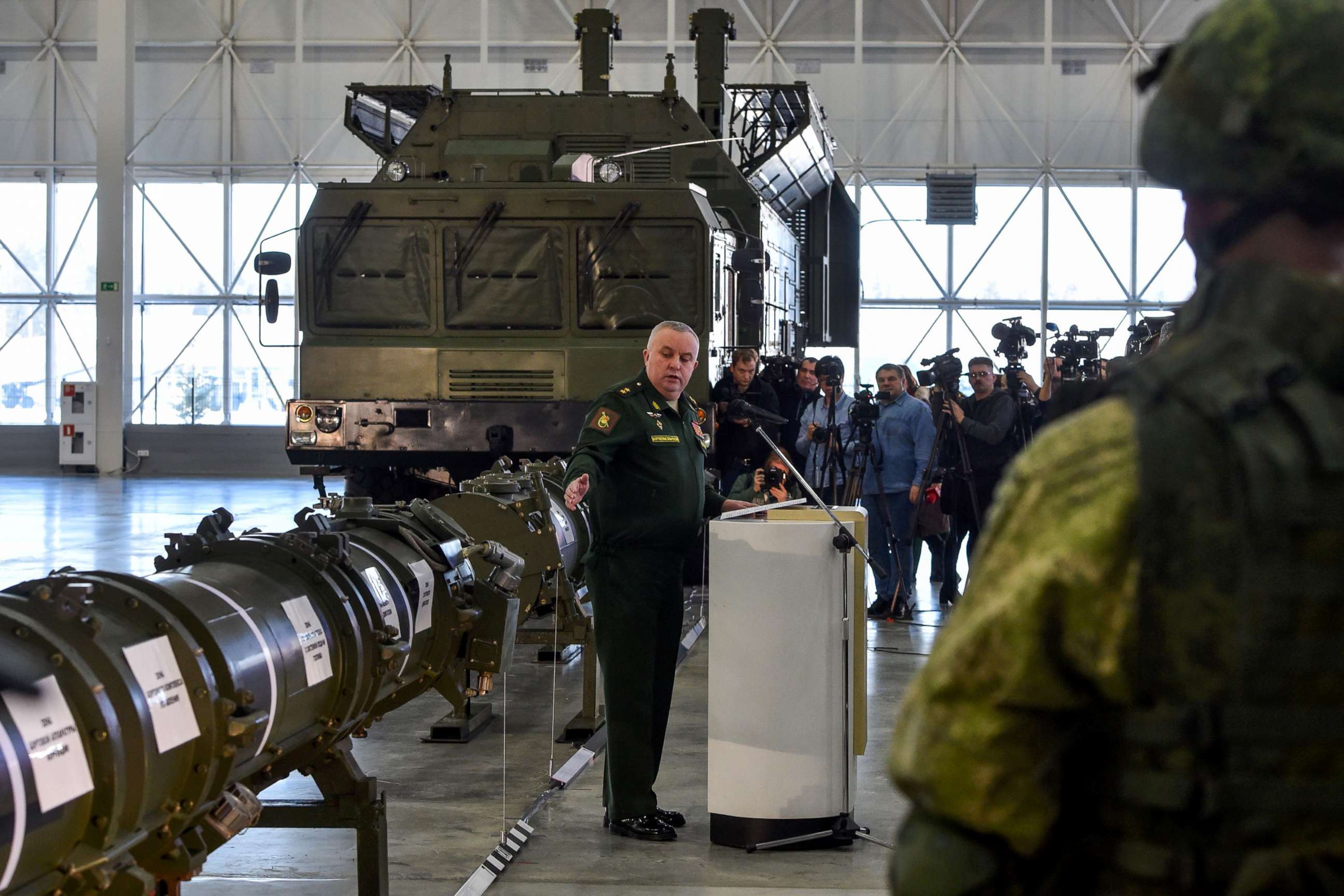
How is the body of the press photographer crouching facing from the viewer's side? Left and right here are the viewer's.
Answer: facing the viewer

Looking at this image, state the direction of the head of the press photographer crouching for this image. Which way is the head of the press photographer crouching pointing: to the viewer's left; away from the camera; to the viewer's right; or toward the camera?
toward the camera

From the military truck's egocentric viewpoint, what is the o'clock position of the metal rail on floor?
The metal rail on floor is roughly at 12 o'clock from the military truck.

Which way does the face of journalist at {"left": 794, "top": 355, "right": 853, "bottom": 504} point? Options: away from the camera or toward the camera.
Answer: toward the camera

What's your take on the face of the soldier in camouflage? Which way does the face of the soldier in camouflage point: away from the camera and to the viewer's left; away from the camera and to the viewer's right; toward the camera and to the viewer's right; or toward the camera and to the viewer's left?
away from the camera and to the viewer's left

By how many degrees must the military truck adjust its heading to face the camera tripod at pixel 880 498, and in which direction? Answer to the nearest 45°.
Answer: approximately 90° to its left

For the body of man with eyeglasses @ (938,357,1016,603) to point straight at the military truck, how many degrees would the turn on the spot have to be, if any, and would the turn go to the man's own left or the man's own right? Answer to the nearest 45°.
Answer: approximately 45° to the man's own right

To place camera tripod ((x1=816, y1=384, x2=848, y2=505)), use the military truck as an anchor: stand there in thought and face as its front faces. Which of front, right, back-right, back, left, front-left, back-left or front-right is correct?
left

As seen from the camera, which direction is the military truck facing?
toward the camera

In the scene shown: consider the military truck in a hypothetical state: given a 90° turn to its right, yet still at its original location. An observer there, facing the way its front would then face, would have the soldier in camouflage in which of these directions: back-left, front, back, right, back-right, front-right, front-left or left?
left

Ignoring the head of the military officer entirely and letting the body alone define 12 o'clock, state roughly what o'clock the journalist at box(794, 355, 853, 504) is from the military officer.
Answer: The journalist is roughly at 8 o'clock from the military officer.

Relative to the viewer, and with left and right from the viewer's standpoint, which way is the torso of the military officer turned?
facing the viewer and to the right of the viewer

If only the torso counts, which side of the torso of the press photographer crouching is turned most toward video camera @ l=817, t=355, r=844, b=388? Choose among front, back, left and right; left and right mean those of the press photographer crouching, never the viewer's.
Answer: back

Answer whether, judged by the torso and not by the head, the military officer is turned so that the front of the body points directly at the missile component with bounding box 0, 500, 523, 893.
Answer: no

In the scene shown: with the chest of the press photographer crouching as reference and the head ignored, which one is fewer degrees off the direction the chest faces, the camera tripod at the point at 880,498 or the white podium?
the white podium

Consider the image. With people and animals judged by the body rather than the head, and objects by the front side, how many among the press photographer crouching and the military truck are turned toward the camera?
2

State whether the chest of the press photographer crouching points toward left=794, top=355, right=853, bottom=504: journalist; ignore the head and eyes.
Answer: no

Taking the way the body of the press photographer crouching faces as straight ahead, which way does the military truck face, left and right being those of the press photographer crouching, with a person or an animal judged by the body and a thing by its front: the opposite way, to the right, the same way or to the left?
the same way
